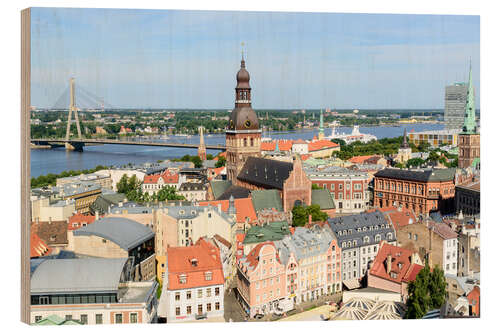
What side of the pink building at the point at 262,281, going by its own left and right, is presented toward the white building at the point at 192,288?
right

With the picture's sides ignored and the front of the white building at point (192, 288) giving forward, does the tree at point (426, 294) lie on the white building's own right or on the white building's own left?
on the white building's own left

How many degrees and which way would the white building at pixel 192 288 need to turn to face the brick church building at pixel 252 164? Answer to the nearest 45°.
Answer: approximately 180°

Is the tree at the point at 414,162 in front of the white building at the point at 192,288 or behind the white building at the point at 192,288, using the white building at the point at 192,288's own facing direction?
behind

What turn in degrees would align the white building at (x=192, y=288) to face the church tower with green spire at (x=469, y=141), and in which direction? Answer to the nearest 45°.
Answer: approximately 135° to its left

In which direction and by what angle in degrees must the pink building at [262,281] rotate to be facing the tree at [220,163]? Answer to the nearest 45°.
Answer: approximately 135° to its left

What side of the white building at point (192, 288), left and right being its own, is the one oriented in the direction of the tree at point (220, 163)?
back

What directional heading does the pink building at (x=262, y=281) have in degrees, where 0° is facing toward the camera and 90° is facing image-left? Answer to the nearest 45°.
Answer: approximately 315°

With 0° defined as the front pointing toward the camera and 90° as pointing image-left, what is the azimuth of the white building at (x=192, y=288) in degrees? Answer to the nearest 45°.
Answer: approximately 0°

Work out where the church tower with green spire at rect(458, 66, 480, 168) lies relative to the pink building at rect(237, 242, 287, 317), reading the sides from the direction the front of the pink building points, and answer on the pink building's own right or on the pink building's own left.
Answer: on the pink building's own left

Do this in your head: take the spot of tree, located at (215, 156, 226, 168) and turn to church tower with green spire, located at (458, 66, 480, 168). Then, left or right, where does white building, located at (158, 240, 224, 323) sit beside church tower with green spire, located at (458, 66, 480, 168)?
right
